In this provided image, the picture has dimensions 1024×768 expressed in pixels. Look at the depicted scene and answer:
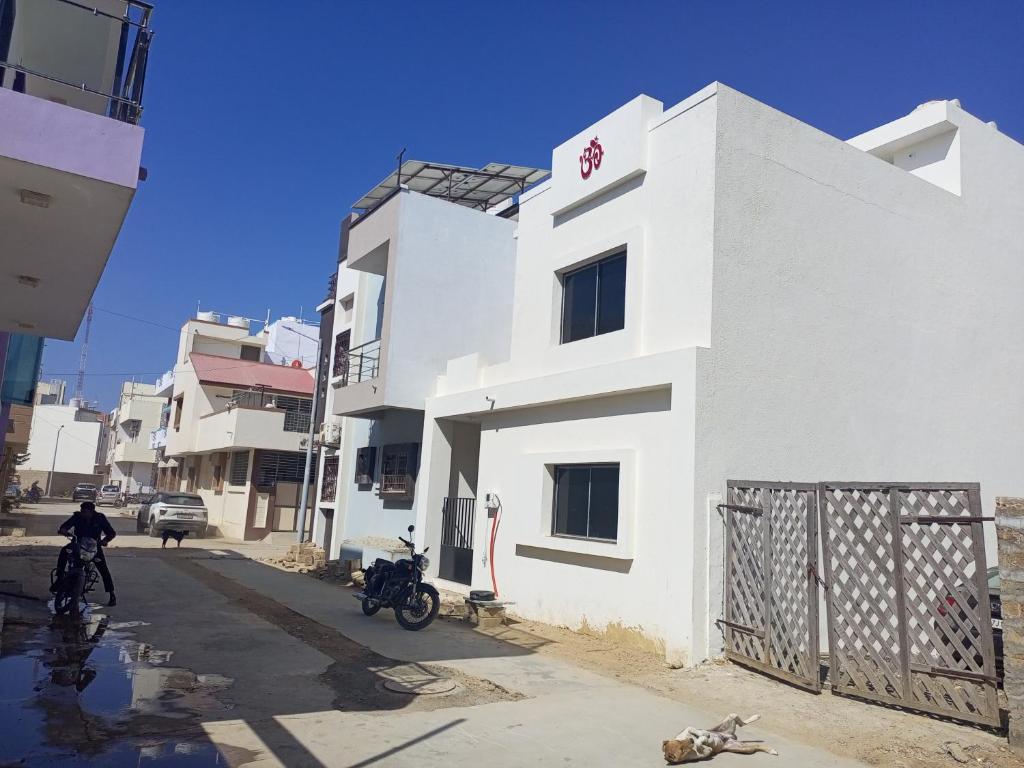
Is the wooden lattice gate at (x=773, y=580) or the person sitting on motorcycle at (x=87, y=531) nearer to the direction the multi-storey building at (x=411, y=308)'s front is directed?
the person sitting on motorcycle

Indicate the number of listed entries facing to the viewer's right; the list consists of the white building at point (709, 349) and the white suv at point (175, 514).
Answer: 0

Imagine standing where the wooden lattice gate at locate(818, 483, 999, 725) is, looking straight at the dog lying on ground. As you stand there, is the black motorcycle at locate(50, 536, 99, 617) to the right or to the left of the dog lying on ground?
right

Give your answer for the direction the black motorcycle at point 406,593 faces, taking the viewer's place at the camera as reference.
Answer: facing the viewer and to the right of the viewer

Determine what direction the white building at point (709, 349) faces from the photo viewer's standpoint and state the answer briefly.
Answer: facing the viewer and to the left of the viewer

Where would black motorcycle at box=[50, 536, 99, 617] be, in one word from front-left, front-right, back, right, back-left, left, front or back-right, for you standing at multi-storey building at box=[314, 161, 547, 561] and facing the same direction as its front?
front

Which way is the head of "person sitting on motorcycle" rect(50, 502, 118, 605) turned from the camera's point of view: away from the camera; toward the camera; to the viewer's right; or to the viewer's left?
toward the camera

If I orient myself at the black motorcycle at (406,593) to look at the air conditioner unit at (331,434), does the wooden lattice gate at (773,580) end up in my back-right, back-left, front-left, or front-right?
back-right

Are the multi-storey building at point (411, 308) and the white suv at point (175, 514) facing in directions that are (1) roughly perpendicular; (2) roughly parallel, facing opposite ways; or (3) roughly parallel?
roughly perpendicular

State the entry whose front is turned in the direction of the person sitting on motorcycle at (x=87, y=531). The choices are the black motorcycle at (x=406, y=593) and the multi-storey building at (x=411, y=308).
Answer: the multi-storey building

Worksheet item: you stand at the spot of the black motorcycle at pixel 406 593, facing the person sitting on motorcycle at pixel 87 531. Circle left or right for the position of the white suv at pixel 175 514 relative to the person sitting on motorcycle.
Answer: right
